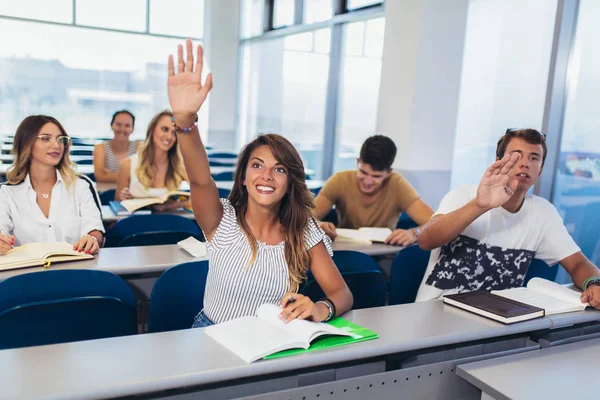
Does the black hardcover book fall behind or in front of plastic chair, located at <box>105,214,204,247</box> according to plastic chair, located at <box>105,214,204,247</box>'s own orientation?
in front

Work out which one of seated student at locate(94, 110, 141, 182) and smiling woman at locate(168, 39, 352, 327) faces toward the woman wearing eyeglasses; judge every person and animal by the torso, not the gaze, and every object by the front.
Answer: the seated student

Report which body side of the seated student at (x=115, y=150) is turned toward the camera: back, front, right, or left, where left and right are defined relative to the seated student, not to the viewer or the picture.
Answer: front

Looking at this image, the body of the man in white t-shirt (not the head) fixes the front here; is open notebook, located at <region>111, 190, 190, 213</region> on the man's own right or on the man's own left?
on the man's own right

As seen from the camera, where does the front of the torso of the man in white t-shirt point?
toward the camera

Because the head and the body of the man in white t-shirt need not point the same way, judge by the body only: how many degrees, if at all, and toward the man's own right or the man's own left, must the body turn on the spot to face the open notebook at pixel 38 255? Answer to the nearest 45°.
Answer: approximately 90° to the man's own right

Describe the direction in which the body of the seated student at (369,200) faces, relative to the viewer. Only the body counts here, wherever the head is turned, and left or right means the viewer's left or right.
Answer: facing the viewer

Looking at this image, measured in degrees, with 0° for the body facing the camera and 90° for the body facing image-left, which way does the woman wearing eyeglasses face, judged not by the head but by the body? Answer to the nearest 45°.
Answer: approximately 0°

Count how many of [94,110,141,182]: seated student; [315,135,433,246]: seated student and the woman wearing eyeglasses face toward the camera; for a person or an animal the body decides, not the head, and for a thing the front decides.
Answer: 3
